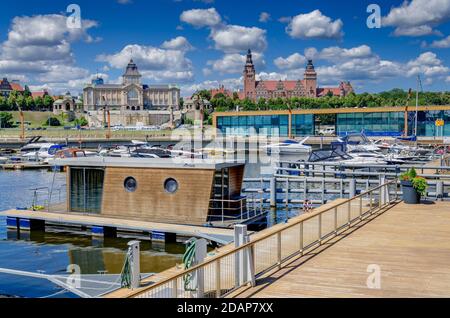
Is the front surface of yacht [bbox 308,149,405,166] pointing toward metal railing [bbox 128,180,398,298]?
no

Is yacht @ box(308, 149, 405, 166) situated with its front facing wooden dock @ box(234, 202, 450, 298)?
no

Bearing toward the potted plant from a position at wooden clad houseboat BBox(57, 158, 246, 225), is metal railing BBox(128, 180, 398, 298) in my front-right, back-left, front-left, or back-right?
front-right

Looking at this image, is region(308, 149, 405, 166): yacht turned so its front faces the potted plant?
no
